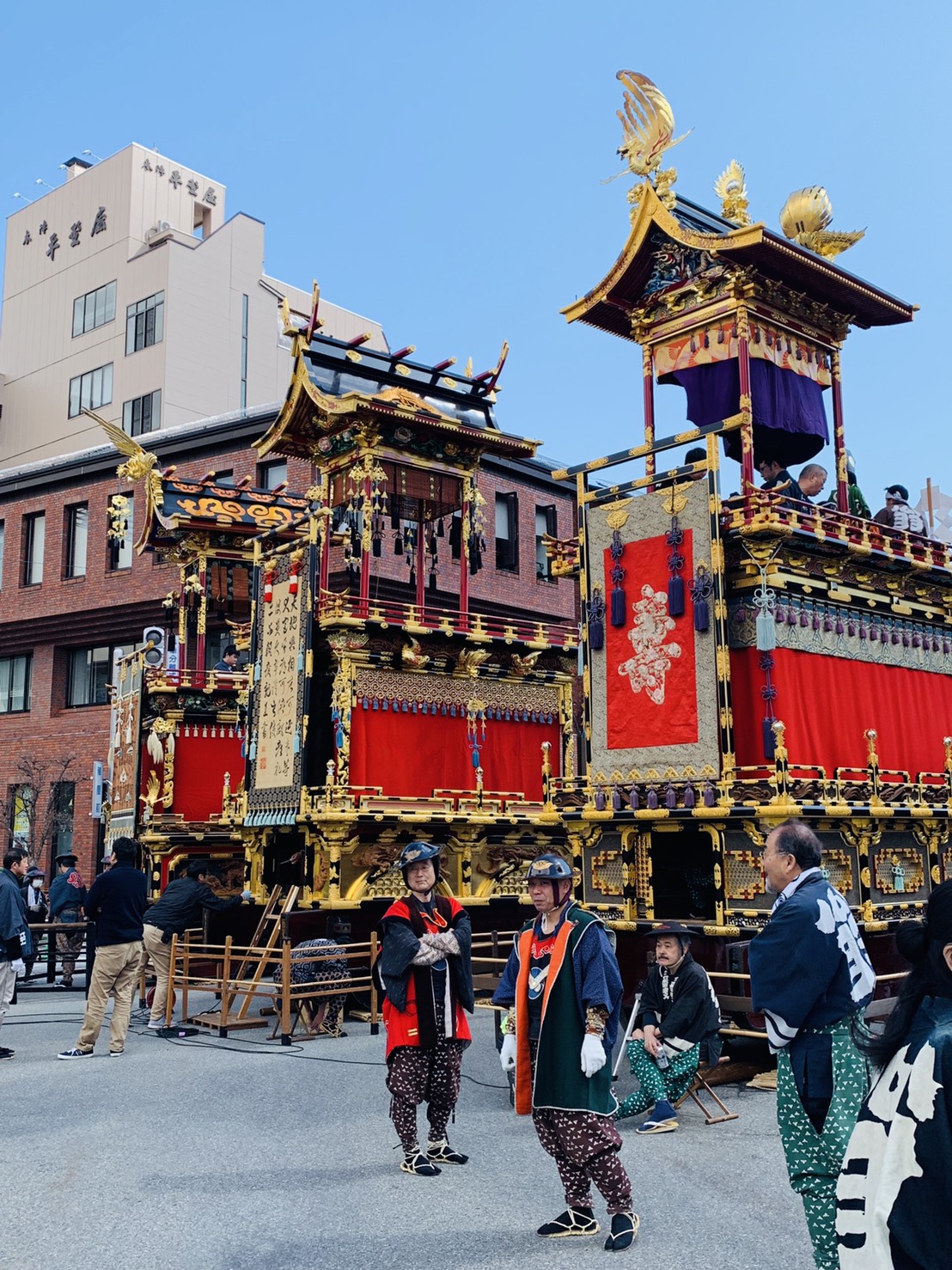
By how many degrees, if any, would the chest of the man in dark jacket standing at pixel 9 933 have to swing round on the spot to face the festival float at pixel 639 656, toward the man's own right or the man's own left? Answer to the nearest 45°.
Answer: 0° — they already face it

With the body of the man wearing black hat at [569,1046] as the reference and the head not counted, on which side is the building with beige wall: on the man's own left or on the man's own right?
on the man's own right

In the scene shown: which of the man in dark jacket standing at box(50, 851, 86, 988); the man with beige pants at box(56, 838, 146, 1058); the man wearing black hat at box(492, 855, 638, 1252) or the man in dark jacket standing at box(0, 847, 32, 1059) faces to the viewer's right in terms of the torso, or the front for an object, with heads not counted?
the man in dark jacket standing at box(0, 847, 32, 1059)

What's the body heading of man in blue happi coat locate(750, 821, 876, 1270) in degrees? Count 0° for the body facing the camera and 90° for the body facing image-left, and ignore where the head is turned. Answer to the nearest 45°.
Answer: approximately 90°

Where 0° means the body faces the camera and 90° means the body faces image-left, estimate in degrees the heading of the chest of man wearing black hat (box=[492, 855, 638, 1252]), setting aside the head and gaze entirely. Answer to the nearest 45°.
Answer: approximately 45°

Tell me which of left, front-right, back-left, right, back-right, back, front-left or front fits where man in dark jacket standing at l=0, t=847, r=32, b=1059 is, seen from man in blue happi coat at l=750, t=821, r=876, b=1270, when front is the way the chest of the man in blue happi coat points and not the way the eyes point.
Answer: front-right

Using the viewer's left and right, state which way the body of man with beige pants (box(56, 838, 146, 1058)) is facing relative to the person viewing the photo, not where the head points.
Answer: facing away from the viewer and to the left of the viewer

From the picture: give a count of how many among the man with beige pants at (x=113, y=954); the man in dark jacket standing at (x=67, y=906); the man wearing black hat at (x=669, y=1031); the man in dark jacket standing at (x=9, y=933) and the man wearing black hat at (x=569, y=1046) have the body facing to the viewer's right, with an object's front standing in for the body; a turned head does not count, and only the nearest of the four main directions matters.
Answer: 1

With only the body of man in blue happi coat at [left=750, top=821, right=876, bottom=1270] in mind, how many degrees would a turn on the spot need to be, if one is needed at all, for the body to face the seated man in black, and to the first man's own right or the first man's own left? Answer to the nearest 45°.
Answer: approximately 90° to the first man's own right

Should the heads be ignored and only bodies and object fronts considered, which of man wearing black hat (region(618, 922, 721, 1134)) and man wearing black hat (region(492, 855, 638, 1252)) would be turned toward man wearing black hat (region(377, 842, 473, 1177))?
man wearing black hat (region(618, 922, 721, 1134))

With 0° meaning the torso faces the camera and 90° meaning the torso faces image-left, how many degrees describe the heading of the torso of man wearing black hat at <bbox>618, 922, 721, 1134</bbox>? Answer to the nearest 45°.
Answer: approximately 45°
